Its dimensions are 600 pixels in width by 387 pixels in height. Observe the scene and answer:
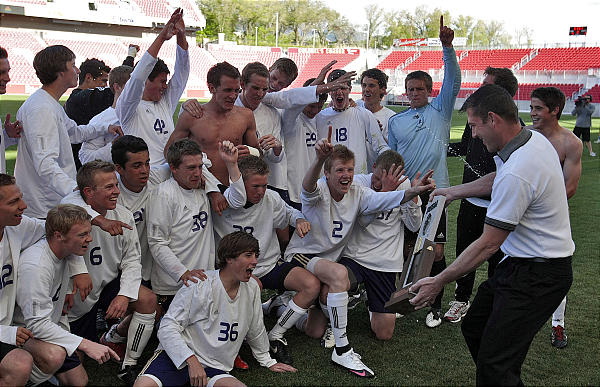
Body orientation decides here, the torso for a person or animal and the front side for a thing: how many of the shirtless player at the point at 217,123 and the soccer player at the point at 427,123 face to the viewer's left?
0

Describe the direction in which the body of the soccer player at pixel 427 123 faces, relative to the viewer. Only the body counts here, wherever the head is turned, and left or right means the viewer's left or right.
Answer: facing the viewer

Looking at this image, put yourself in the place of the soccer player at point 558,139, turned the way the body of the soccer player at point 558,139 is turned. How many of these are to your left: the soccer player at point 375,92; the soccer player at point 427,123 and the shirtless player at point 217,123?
0

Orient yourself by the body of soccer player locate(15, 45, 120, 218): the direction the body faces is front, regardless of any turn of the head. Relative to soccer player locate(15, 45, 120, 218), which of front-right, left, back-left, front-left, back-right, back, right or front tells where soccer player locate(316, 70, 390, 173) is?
front

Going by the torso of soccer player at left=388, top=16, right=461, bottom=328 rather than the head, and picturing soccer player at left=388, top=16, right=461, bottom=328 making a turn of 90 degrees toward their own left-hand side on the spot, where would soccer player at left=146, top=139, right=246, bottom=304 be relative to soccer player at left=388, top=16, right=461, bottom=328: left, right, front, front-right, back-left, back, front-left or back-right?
back-right

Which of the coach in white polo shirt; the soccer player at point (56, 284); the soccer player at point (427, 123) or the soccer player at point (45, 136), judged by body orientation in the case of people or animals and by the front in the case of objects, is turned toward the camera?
the soccer player at point (427, 123)

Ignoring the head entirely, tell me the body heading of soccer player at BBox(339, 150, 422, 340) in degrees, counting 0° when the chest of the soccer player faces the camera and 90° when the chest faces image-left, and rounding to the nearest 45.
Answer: approximately 315°

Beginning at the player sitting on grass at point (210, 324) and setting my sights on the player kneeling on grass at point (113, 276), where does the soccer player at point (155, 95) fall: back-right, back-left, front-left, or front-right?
front-right

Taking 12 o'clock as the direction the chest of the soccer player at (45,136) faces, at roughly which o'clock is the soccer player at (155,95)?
the soccer player at (155,95) is roughly at 11 o'clock from the soccer player at (45,136).

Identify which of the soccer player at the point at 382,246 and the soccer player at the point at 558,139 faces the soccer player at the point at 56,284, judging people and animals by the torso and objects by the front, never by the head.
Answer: the soccer player at the point at 558,139

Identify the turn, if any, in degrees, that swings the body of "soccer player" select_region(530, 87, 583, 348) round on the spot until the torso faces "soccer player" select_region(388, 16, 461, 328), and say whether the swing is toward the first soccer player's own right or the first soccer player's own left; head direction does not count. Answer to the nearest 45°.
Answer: approximately 90° to the first soccer player's own right

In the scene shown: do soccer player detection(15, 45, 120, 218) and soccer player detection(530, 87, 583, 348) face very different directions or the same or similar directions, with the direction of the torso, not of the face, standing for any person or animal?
very different directions

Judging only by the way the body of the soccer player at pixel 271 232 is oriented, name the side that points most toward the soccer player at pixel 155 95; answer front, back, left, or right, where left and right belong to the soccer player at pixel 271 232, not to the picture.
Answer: back

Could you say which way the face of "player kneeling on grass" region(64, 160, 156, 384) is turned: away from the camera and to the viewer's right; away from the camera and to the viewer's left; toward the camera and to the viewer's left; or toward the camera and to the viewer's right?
toward the camera and to the viewer's right

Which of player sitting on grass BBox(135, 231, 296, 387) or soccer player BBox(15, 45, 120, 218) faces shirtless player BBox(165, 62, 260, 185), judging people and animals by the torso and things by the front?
the soccer player

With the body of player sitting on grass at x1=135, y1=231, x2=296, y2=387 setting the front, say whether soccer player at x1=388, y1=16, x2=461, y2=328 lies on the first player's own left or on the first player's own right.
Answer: on the first player's own left

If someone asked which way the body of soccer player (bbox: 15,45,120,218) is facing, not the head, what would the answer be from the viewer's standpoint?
to the viewer's right

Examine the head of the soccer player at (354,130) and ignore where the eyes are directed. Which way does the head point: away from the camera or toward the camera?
toward the camera
